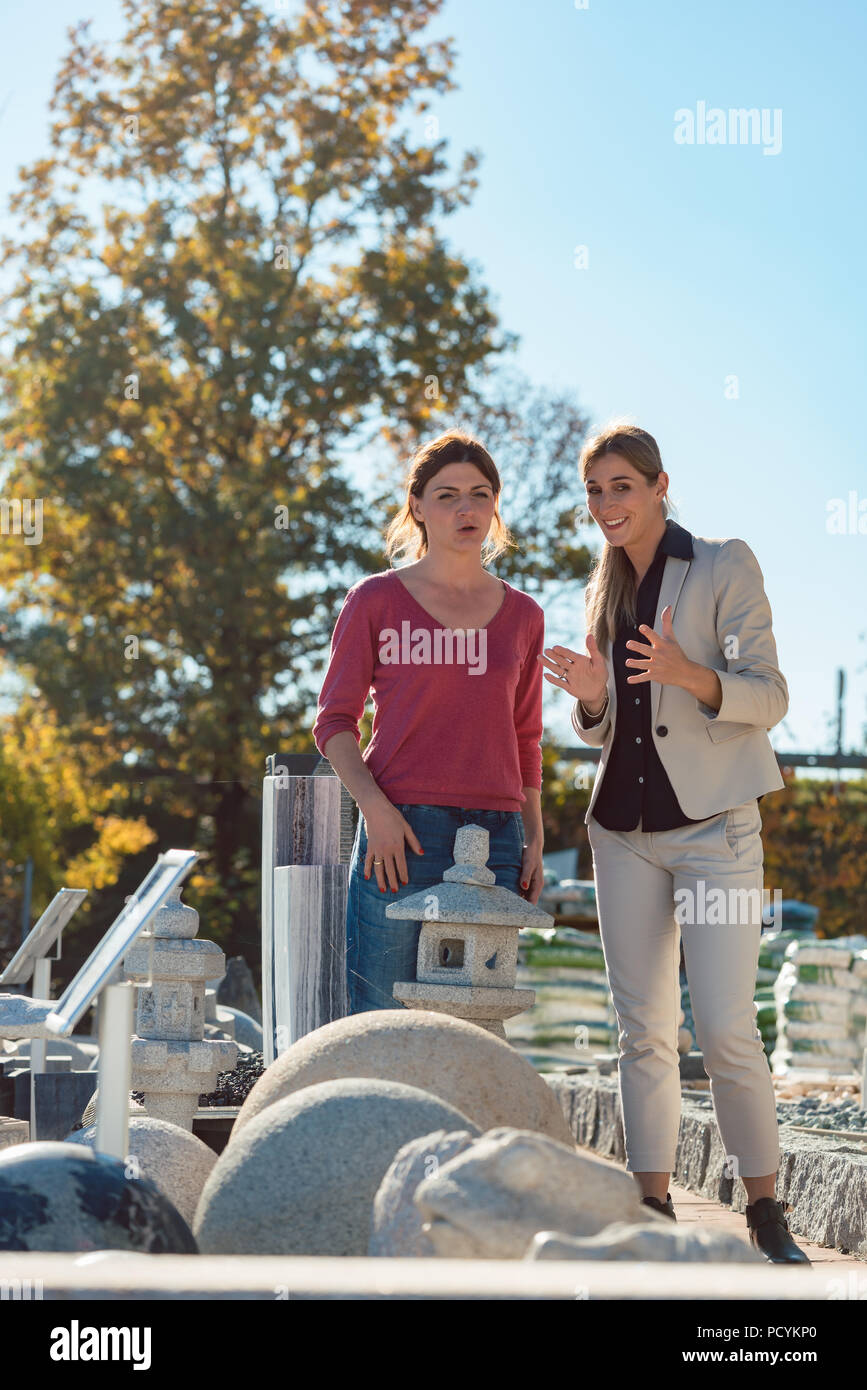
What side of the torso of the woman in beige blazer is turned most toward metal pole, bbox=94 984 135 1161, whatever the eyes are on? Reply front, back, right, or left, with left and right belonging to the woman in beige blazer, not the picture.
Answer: front

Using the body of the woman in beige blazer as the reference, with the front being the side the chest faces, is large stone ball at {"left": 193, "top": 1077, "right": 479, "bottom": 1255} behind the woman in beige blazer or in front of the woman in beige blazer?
in front

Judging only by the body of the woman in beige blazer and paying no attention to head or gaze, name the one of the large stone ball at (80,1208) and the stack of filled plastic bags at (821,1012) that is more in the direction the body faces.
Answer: the large stone ball

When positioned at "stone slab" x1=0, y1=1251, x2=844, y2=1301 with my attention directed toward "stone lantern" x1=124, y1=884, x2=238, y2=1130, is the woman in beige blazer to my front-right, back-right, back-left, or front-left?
front-right

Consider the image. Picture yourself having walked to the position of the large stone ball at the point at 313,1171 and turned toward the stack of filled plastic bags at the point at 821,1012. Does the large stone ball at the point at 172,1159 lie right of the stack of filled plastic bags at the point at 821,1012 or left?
left

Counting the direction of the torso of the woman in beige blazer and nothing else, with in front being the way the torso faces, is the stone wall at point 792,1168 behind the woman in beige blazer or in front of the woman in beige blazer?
behind

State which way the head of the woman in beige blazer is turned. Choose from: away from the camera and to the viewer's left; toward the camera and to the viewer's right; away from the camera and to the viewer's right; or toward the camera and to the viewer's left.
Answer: toward the camera and to the viewer's left

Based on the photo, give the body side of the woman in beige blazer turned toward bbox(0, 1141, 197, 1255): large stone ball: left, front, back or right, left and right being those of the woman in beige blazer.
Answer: front

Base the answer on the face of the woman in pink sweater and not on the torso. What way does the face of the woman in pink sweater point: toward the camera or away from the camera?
toward the camera

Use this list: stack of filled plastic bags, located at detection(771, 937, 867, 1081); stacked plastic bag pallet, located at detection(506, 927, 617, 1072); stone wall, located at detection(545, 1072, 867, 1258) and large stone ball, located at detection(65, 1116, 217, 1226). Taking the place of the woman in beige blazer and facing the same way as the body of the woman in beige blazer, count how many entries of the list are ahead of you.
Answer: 1
